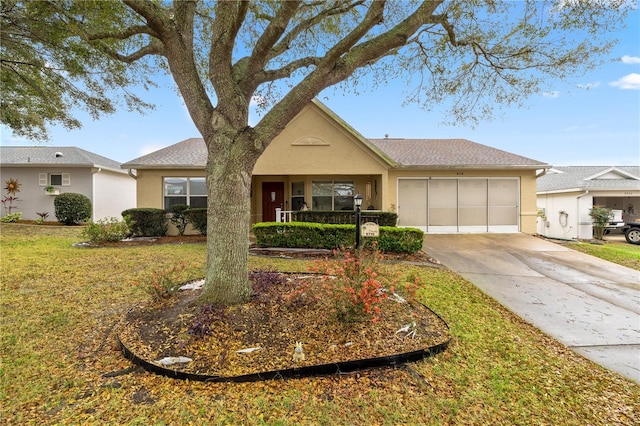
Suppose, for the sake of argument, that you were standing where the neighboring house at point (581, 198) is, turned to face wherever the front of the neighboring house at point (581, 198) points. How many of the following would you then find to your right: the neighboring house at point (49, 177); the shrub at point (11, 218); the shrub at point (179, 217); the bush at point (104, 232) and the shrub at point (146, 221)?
5

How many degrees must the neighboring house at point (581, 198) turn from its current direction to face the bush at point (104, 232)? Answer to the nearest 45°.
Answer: approximately 90° to its right

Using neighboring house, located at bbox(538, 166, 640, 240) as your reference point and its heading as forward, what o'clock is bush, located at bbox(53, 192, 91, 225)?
The bush is roughly at 3 o'clock from the neighboring house.

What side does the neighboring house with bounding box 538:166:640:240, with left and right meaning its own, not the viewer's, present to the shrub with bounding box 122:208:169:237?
right

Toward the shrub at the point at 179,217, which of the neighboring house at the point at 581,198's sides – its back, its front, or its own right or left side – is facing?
right

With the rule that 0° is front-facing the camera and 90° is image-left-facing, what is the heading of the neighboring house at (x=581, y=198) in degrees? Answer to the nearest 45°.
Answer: approximately 315°

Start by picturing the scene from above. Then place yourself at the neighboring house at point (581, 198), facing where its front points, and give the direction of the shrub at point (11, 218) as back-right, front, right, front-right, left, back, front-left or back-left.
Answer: right

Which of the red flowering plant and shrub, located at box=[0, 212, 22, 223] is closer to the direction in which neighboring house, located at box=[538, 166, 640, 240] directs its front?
the red flowering plant

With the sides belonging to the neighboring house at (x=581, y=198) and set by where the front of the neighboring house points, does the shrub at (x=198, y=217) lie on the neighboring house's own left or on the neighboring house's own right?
on the neighboring house's own right

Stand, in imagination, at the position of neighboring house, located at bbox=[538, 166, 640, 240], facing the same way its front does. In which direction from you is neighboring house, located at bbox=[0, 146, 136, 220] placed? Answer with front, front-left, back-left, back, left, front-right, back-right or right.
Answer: right
